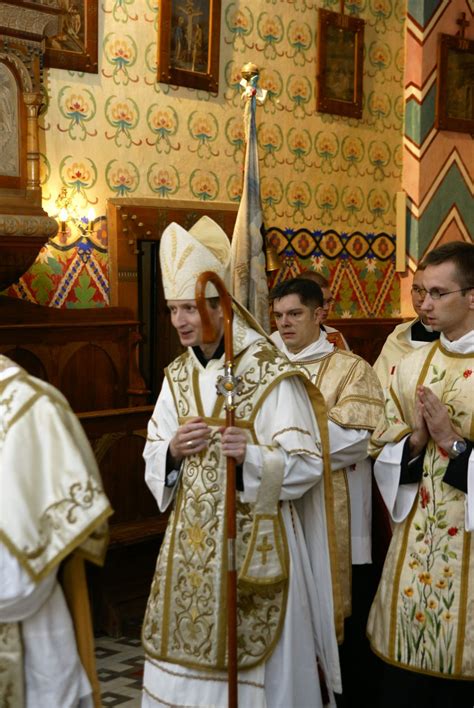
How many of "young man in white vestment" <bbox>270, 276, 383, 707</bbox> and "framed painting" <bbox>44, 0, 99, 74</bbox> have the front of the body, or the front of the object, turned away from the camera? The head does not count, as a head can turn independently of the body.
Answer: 0

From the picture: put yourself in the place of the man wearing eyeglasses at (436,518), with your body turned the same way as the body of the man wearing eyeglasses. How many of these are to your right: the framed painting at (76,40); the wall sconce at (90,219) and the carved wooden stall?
3

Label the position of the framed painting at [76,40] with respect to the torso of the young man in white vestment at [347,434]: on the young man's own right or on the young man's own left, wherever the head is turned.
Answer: on the young man's own right

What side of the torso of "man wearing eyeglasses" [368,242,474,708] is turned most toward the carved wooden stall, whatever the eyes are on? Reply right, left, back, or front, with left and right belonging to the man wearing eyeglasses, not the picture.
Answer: right

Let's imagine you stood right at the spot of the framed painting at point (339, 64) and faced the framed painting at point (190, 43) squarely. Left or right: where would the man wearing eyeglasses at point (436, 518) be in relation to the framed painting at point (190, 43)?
left

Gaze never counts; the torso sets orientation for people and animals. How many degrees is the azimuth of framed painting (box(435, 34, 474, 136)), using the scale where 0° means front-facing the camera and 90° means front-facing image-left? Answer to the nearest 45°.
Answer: approximately 45°

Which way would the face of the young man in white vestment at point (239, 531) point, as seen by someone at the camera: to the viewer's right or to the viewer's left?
to the viewer's left

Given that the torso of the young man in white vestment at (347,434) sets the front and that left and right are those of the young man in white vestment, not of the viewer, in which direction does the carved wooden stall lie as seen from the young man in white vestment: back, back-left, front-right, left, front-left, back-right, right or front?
right

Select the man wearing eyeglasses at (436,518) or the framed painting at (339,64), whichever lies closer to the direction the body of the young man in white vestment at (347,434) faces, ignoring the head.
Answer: the man wearing eyeglasses

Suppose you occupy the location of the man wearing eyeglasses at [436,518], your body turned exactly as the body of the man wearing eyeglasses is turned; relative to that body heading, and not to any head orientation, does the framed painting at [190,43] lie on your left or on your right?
on your right

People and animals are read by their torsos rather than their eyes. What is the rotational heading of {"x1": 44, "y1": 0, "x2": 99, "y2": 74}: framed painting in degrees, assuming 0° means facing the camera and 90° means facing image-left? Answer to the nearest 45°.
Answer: approximately 45°

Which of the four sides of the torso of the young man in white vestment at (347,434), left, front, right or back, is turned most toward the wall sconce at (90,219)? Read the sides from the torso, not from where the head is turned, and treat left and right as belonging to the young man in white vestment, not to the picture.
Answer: right

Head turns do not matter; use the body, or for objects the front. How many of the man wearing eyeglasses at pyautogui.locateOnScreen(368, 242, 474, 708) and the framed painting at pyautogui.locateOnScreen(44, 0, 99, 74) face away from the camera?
0

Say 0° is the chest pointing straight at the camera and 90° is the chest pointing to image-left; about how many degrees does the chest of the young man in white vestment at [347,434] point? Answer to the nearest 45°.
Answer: approximately 45°
